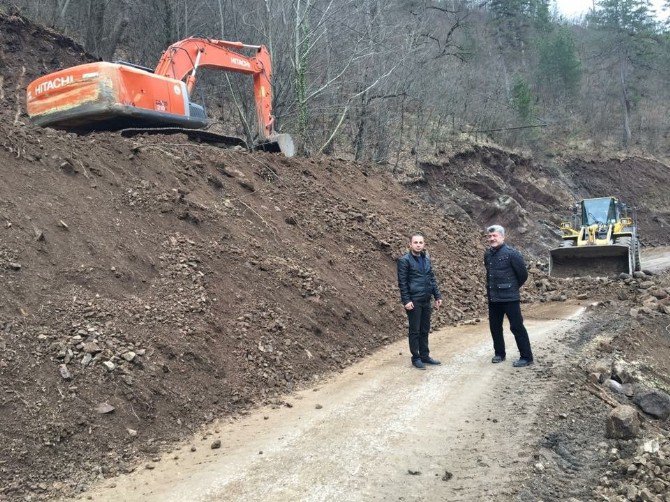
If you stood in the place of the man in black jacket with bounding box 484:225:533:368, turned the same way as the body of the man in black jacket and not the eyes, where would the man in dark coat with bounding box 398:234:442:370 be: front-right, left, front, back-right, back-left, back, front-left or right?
front-right

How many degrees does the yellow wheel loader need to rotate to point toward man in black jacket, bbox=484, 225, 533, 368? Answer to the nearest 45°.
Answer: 0° — it already faces them

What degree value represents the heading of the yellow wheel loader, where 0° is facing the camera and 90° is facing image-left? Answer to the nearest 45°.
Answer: approximately 0°

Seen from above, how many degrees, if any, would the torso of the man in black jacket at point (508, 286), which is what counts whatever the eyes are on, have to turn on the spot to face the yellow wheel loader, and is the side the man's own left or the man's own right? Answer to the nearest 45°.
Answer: approximately 135° to the man's own right

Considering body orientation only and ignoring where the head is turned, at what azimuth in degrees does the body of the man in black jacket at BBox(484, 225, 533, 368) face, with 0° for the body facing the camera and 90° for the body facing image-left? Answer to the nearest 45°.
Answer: approximately 45°

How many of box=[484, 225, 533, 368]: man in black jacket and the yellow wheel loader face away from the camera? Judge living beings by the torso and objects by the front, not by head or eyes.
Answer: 0

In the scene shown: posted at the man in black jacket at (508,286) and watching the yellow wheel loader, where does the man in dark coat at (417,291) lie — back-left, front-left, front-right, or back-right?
back-left

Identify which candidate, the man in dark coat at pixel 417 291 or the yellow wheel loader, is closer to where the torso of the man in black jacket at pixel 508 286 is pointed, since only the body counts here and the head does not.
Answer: the man in dark coat

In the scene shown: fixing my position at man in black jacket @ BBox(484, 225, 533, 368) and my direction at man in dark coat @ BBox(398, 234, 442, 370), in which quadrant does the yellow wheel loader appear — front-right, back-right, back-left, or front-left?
back-right
